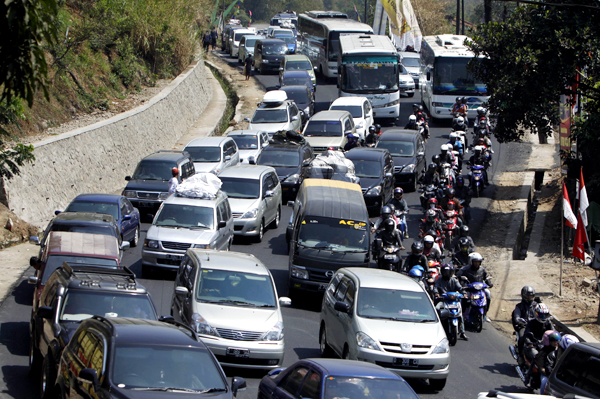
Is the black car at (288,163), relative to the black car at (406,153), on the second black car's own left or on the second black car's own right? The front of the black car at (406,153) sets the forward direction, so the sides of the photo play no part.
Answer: on the second black car's own right

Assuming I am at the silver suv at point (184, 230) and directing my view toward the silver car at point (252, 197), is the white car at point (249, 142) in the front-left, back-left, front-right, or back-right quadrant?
front-left

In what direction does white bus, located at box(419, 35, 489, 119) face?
toward the camera

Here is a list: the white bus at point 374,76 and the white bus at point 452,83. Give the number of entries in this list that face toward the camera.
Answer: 2

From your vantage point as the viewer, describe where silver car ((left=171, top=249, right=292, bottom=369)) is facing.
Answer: facing the viewer

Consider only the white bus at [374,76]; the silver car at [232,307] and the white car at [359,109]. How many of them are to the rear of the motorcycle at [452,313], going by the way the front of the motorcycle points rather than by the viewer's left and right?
2

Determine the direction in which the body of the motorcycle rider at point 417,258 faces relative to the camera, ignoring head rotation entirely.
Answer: toward the camera

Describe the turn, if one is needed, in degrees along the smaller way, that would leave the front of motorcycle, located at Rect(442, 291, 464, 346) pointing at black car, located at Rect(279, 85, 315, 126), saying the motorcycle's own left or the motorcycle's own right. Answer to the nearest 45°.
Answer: approximately 180°

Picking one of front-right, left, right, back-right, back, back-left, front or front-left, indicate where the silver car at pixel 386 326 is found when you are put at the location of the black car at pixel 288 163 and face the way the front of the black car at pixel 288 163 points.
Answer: front-left

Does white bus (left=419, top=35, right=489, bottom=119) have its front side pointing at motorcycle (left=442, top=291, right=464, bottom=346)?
yes

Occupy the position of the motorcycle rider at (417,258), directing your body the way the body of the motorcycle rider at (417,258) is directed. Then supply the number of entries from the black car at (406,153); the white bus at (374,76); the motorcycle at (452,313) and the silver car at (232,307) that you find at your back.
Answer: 2

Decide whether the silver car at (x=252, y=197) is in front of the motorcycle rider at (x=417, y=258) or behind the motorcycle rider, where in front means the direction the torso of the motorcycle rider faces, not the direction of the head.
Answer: behind

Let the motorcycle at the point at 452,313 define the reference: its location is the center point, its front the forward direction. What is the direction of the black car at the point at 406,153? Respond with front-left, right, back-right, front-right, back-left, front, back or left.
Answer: back

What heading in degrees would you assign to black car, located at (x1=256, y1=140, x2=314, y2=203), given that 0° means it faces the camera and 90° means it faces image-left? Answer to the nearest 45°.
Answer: approximately 45°

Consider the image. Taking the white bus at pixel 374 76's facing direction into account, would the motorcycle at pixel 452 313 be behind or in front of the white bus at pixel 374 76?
in front

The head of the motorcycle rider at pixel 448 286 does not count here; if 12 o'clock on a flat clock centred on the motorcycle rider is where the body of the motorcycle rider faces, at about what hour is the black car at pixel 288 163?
The black car is roughly at 5 o'clock from the motorcycle rider.
